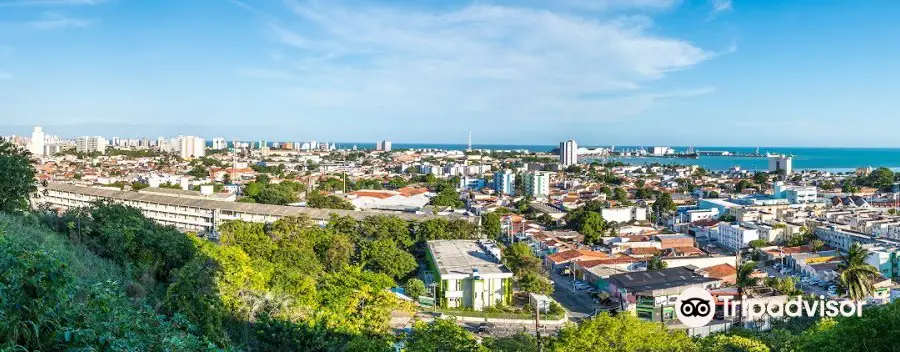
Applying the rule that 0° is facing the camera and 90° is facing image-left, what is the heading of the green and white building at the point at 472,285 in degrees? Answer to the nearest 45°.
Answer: approximately 0°

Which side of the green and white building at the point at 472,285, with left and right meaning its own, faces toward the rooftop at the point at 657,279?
left

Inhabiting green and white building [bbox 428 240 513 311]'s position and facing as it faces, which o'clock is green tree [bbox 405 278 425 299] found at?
The green tree is roughly at 3 o'clock from the green and white building.

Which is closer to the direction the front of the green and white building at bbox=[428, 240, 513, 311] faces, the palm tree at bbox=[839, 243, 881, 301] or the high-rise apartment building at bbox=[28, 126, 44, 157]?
the palm tree

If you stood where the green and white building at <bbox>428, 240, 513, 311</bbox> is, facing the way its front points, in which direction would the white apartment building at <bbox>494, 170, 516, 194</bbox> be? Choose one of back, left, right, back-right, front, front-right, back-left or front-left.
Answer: back

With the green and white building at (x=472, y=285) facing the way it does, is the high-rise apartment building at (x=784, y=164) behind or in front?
behind

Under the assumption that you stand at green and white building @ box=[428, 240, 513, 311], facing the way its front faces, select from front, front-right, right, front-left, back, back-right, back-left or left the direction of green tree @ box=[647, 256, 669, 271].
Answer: back-left

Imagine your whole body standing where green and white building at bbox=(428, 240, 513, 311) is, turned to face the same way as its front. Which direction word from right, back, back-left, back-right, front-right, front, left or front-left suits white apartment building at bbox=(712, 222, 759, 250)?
back-left

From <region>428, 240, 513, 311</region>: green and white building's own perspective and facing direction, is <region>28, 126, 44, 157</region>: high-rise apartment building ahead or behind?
behind

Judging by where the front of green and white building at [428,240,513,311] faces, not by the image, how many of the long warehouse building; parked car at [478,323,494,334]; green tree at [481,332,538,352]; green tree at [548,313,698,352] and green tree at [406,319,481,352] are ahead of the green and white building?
4

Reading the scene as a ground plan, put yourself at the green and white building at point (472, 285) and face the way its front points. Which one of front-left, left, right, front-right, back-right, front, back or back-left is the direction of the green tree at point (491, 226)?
back

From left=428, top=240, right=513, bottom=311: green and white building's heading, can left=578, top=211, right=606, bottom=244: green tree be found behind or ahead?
behind

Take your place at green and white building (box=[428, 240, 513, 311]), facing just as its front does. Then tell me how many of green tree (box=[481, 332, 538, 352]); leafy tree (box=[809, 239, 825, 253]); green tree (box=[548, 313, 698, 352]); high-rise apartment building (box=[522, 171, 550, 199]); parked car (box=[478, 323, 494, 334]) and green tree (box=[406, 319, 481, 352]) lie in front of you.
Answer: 4
